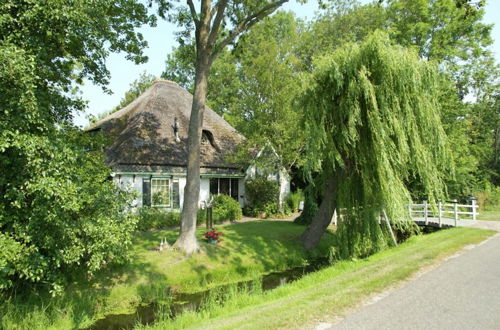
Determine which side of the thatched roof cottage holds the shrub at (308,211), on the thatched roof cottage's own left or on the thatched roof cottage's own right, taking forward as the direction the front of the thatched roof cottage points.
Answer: on the thatched roof cottage's own left

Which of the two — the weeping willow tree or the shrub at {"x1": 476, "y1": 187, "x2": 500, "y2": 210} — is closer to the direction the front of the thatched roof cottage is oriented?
the weeping willow tree

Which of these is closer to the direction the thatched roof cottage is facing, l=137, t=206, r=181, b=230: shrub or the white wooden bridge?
the shrub

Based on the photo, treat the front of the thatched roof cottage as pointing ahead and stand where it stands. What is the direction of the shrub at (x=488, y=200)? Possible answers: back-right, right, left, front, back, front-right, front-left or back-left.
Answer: left

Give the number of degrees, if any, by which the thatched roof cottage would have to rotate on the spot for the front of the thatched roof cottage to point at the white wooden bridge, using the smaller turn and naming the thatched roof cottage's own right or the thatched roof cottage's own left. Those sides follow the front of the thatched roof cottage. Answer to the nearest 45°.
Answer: approximately 45° to the thatched roof cottage's own left

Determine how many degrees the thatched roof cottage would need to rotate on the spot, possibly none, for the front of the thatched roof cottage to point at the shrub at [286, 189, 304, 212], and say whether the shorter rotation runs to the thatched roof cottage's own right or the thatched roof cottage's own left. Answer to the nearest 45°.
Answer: approximately 90° to the thatched roof cottage's own left

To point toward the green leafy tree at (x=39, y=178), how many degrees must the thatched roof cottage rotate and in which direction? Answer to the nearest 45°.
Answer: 0° — it already faces it

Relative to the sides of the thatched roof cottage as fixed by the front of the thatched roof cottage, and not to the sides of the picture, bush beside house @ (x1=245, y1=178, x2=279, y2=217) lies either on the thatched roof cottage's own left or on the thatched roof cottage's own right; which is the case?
on the thatched roof cottage's own left

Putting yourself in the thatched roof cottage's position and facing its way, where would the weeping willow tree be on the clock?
The weeping willow tree is roughly at 11 o'clock from the thatched roof cottage.

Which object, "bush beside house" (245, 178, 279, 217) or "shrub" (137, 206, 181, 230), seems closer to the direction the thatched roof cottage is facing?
the shrub

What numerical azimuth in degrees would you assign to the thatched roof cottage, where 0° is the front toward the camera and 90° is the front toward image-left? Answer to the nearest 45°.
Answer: approximately 0°

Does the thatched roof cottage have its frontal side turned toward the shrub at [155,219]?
yes

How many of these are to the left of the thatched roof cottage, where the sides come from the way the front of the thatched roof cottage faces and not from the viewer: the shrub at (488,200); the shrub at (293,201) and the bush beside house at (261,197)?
3
